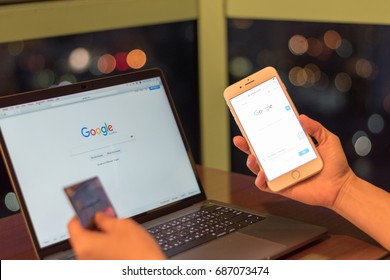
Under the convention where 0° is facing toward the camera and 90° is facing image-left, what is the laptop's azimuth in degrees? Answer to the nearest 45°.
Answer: approximately 315°
